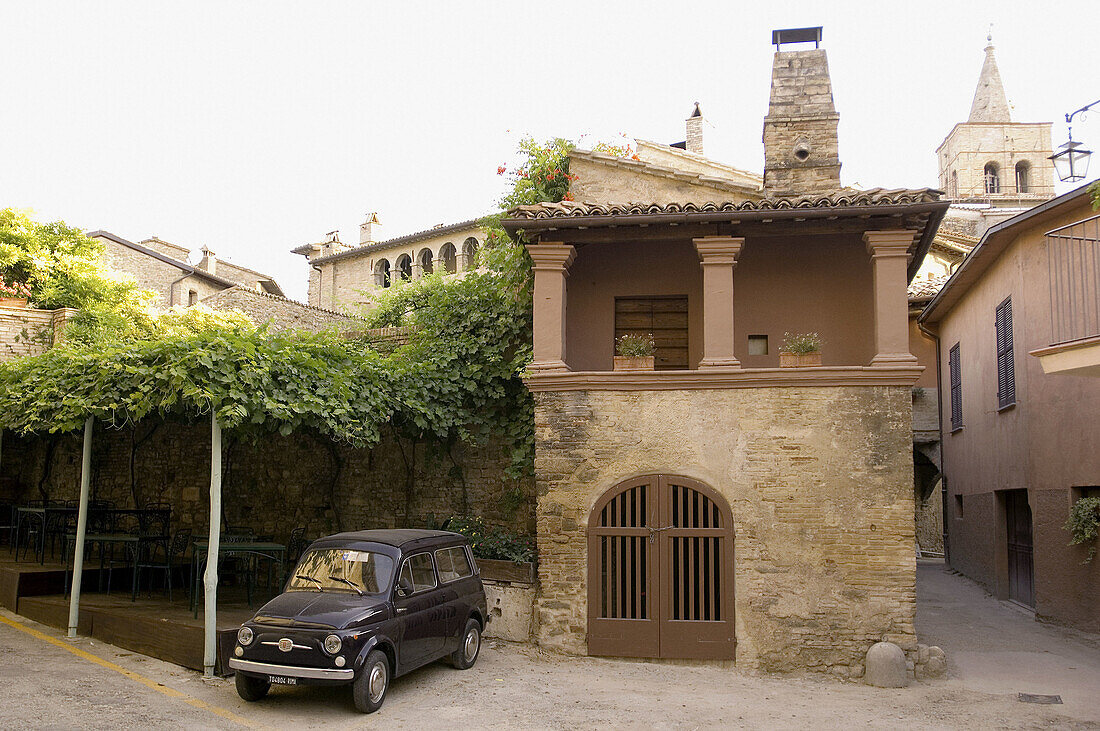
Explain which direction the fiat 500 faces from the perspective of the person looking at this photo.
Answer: facing the viewer and to the left of the viewer

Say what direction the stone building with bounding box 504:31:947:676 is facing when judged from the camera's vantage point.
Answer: facing the viewer

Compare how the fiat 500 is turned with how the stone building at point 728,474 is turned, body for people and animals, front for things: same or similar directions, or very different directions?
same or similar directions

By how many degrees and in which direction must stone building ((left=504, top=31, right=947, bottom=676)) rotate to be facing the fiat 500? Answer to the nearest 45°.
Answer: approximately 45° to its right

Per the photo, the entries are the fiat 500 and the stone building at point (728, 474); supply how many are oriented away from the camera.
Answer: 0

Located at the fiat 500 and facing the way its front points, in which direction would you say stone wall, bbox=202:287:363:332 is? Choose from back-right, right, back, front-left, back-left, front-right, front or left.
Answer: back-right

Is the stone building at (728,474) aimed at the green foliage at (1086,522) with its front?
no

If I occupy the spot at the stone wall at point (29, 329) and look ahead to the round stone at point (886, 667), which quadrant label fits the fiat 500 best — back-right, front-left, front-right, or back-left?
front-right

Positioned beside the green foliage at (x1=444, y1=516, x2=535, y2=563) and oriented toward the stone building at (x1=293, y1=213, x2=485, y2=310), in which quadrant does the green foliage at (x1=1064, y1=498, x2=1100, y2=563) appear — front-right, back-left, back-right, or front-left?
back-right

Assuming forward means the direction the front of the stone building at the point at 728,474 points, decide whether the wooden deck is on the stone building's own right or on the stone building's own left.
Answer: on the stone building's own right

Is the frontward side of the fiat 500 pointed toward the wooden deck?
no

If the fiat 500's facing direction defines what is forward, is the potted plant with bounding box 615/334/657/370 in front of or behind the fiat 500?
behind

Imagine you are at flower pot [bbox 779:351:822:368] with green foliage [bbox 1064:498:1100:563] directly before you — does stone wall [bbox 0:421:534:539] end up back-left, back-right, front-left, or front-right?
back-left

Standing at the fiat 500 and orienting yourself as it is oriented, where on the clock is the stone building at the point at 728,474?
The stone building is roughly at 7 o'clock from the fiat 500.

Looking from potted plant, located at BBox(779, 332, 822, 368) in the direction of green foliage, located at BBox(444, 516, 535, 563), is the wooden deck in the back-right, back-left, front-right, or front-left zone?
front-left

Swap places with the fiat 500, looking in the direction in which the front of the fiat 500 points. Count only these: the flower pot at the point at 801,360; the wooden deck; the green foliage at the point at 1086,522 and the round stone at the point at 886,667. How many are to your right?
1
